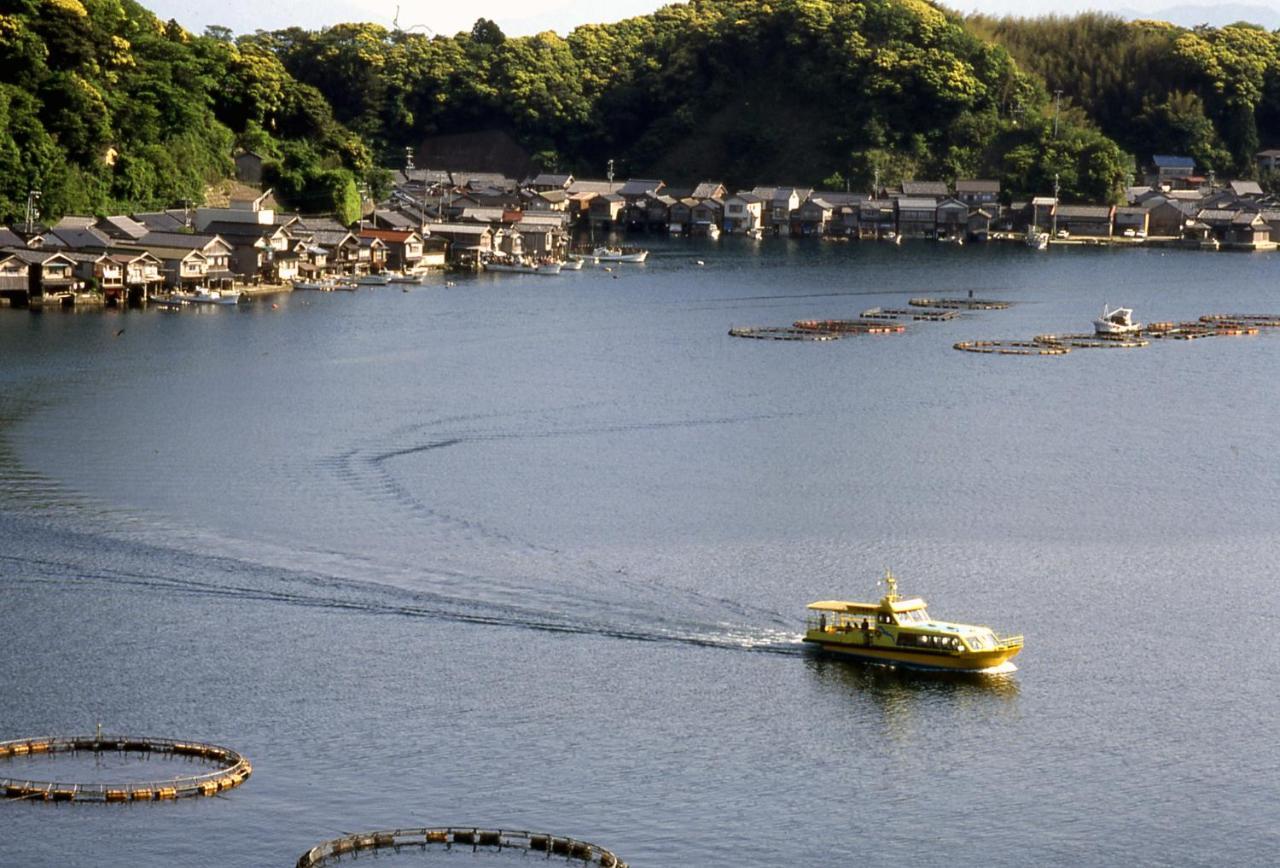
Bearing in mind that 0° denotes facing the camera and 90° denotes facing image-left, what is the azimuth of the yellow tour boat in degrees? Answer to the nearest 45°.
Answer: approximately 315°

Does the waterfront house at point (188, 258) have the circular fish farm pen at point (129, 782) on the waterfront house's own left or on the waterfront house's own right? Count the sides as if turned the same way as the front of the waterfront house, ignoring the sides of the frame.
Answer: on the waterfront house's own right

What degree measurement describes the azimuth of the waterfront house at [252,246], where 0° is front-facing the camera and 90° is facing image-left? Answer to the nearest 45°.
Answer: approximately 315°

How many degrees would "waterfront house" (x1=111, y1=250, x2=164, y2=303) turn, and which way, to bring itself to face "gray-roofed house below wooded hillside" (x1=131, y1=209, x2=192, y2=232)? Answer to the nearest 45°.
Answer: approximately 135° to its left

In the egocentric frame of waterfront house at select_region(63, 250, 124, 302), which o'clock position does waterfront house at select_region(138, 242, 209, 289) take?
waterfront house at select_region(138, 242, 209, 289) is roughly at 9 o'clock from waterfront house at select_region(63, 250, 124, 302).

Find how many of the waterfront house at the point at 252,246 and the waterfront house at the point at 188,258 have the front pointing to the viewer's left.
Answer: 0

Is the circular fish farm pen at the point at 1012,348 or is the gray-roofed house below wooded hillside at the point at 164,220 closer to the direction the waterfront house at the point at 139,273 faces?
the circular fish farm pen
